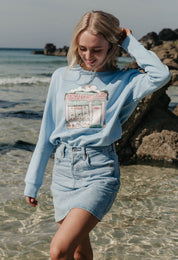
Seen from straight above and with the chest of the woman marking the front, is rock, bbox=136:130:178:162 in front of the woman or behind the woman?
behind

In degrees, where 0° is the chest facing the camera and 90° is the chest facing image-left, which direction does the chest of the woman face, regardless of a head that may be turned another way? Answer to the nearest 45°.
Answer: approximately 0°

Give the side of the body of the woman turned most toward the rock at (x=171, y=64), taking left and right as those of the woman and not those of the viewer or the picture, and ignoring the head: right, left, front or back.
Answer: back

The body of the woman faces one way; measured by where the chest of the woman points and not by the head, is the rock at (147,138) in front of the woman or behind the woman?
behind
